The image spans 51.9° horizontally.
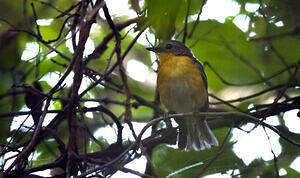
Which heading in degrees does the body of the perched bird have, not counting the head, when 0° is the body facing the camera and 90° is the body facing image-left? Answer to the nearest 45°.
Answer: approximately 45°
